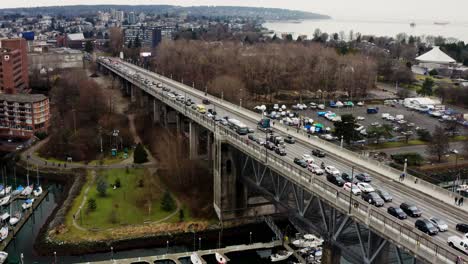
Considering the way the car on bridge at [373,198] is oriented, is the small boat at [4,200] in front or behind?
behind

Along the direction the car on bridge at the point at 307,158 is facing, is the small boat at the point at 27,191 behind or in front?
behind

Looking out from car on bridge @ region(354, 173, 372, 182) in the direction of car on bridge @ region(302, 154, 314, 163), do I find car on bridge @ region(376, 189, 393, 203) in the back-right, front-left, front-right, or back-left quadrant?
back-left

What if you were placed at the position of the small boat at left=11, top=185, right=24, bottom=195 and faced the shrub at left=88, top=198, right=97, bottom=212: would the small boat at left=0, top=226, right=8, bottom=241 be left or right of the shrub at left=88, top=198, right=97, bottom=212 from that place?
right

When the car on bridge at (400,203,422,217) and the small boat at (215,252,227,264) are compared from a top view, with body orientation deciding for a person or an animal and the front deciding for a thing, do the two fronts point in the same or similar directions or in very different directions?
very different directions
